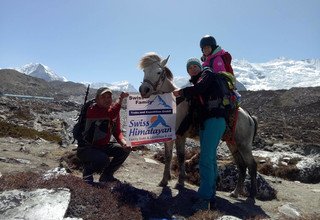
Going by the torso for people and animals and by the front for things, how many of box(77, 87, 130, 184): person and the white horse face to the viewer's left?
1

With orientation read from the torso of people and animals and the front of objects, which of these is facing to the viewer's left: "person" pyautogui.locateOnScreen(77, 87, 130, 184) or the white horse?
the white horse

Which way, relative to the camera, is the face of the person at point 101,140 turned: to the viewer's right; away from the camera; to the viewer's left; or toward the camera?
toward the camera

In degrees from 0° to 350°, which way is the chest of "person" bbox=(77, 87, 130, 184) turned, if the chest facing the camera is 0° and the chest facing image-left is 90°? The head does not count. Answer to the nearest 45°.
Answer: approximately 315°

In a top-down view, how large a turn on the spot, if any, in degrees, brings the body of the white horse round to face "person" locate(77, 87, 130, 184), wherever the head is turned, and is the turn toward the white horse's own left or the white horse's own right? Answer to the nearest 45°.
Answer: approximately 45° to the white horse's own left

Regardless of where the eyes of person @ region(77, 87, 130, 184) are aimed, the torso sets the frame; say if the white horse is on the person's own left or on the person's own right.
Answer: on the person's own left

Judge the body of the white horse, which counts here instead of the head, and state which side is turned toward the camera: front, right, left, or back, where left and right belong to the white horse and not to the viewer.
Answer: left
